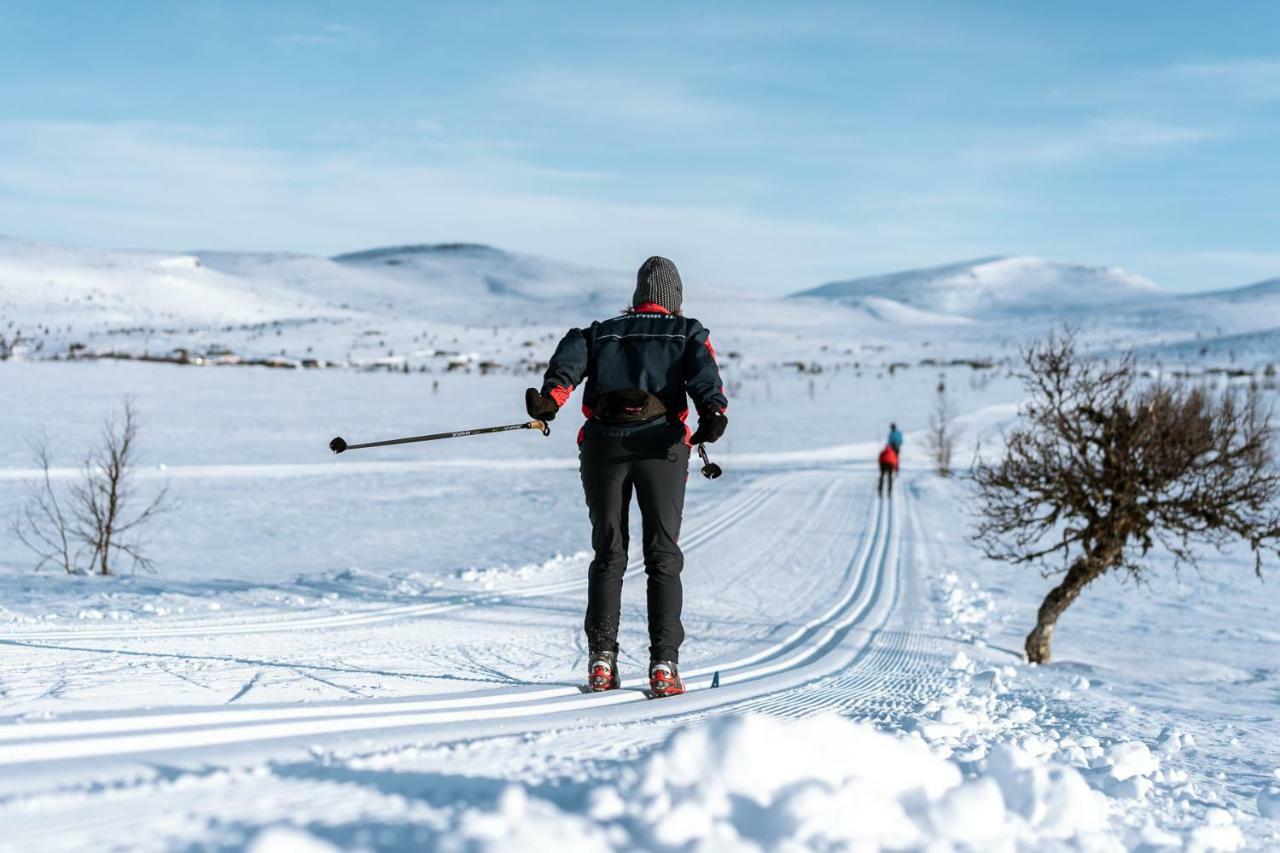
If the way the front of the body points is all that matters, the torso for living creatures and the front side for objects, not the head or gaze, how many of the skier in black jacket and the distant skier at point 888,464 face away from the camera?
2

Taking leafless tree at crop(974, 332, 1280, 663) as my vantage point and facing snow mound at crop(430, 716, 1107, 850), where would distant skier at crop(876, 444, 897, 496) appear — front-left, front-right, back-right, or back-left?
back-right

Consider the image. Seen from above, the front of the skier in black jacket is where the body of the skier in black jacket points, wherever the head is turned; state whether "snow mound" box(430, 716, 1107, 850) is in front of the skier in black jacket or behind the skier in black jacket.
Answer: behind

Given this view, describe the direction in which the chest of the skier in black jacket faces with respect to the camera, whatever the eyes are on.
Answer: away from the camera

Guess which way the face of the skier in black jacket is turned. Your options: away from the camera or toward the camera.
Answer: away from the camera

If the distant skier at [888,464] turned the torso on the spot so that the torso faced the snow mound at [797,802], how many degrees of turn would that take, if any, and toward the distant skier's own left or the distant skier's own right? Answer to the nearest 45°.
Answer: approximately 180°

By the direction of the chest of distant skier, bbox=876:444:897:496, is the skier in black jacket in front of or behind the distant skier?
behind

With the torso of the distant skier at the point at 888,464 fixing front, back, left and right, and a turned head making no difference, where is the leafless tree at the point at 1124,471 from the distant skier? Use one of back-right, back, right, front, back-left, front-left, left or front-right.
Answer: back

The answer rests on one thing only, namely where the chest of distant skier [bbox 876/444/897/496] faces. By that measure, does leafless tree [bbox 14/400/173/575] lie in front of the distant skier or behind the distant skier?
behind

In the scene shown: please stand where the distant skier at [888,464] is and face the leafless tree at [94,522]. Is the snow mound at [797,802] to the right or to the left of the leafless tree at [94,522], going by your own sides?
left

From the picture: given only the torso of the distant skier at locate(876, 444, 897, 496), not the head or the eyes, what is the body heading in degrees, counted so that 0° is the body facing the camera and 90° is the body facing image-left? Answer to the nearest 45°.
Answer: approximately 180°
